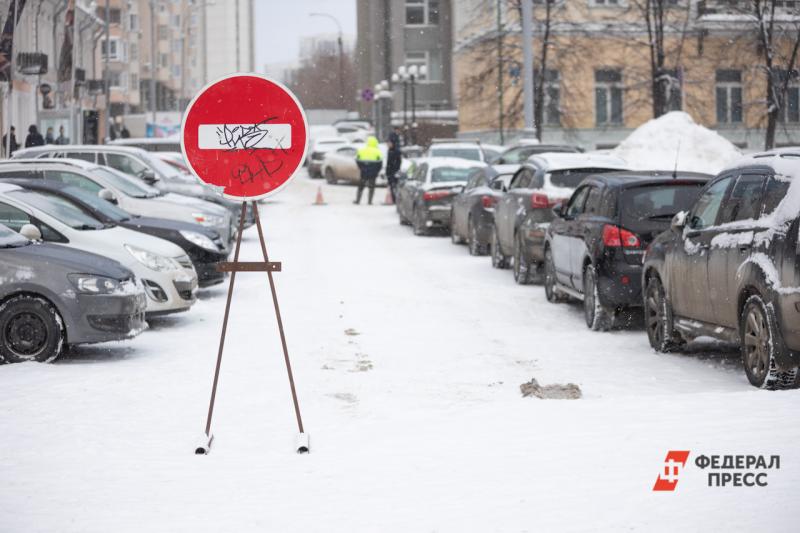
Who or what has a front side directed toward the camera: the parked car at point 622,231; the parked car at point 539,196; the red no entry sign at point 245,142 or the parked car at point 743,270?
the red no entry sign

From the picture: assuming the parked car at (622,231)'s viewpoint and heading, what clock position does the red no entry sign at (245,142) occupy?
The red no entry sign is roughly at 8 o'clock from the parked car.

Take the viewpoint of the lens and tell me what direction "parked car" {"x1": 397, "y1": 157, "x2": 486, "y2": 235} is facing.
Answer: facing away from the viewer and to the left of the viewer

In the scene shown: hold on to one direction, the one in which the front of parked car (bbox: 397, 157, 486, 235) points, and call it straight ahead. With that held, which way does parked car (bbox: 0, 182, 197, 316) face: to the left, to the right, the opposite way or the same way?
the opposite way

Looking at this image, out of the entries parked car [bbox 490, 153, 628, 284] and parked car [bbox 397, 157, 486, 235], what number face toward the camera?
0

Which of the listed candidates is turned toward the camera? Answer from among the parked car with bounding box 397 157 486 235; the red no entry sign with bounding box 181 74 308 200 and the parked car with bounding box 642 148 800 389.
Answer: the red no entry sign

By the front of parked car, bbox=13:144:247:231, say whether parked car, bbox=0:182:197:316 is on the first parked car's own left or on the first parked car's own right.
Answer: on the first parked car's own right

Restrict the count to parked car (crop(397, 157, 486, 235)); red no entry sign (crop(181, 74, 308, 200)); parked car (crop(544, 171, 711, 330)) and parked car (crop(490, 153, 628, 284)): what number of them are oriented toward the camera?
1

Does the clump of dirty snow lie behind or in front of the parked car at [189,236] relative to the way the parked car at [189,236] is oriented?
in front

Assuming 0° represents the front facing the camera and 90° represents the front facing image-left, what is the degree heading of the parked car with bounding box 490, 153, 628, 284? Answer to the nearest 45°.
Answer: approximately 135°

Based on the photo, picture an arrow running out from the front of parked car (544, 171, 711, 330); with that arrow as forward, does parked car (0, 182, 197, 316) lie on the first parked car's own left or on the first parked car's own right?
on the first parked car's own left

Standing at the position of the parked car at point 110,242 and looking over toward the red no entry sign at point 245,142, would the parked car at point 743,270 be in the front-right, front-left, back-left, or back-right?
front-left

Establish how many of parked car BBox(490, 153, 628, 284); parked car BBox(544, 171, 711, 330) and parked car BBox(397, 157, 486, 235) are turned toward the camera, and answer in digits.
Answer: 0

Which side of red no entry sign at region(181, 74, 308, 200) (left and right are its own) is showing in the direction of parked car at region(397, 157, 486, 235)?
back
